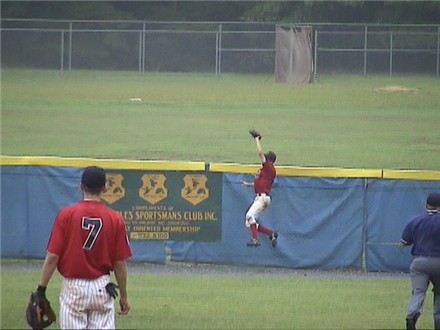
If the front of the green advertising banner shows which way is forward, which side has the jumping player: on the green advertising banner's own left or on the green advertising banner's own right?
on the green advertising banner's own left

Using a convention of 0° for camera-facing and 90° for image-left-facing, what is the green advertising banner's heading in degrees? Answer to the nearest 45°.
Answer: approximately 0°

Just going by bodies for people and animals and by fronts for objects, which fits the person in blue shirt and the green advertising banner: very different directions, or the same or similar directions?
very different directions

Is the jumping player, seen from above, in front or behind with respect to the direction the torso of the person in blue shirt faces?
in front

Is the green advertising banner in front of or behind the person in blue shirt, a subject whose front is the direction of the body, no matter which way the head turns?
in front
